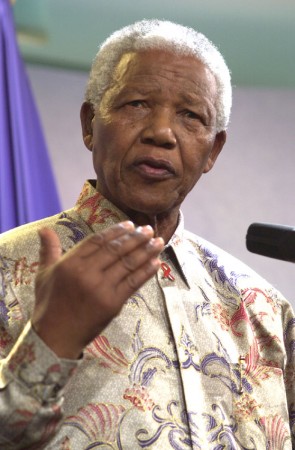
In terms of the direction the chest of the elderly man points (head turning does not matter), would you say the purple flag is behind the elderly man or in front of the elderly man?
behind

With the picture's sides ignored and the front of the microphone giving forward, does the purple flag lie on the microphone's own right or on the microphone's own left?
on the microphone's own right

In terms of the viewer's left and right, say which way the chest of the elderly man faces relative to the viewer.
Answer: facing the viewer

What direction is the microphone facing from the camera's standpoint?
to the viewer's left

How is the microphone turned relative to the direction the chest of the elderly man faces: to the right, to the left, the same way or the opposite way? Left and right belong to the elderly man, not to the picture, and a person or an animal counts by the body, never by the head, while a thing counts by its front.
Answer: to the right
